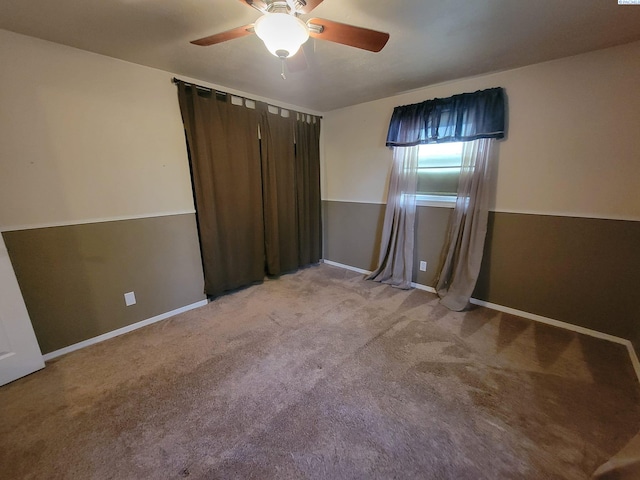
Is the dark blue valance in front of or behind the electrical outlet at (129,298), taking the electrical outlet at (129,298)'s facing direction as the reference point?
in front

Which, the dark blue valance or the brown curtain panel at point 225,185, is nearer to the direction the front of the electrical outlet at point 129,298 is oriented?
the dark blue valance

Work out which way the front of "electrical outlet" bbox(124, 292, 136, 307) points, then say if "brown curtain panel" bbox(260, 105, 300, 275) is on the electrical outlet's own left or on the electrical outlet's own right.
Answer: on the electrical outlet's own left

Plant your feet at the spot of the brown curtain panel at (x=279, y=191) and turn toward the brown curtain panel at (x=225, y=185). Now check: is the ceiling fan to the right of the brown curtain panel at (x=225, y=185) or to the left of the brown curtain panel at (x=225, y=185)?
left

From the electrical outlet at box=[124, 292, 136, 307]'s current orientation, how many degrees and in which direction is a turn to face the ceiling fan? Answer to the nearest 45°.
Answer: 0° — it already faces it

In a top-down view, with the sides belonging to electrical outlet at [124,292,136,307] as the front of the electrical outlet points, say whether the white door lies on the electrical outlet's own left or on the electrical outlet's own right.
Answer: on the electrical outlet's own right

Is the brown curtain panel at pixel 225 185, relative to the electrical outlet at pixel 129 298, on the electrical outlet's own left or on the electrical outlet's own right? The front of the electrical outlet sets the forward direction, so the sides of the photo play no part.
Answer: on the electrical outlet's own left

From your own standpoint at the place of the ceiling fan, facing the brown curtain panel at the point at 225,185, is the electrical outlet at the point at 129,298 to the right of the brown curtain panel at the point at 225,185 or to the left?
left
